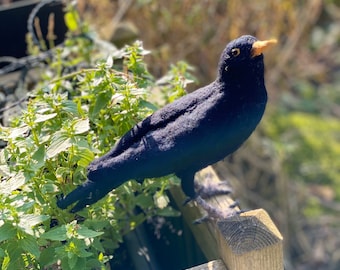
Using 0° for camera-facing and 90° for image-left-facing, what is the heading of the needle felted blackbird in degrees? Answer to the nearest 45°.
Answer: approximately 270°
